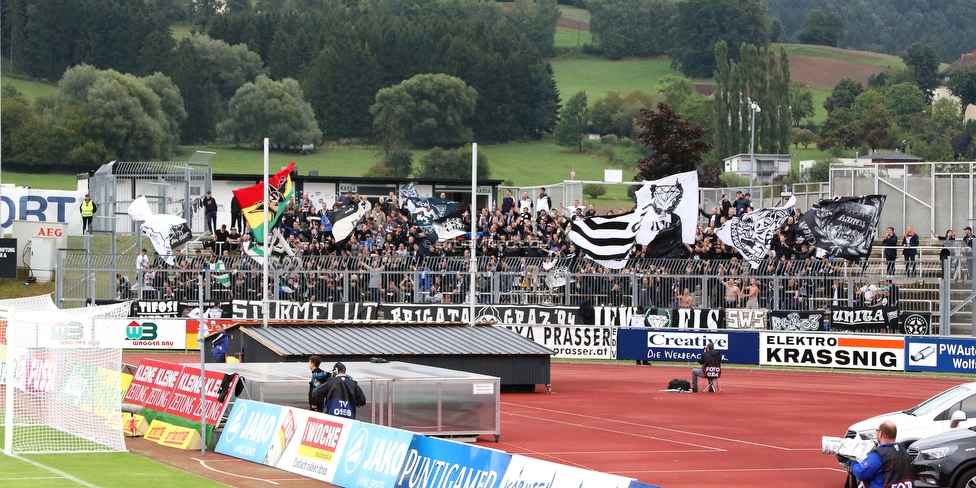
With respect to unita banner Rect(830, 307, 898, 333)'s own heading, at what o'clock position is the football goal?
The football goal is roughly at 1 o'clock from the unita banner.

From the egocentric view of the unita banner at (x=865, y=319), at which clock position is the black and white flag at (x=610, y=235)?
The black and white flag is roughly at 3 o'clock from the unita banner.

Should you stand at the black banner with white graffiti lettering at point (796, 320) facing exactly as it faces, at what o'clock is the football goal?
The football goal is roughly at 1 o'clock from the black banner with white graffiti lettering.

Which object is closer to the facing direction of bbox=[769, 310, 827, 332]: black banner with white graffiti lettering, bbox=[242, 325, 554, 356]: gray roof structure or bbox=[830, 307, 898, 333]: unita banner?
the gray roof structure

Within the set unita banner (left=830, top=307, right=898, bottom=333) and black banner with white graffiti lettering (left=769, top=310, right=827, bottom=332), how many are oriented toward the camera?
2

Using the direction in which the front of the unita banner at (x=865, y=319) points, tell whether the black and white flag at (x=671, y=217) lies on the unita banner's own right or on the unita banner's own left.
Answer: on the unita banner's own right

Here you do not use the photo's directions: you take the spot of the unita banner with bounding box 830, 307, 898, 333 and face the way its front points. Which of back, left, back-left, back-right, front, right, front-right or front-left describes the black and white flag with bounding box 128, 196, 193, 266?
right

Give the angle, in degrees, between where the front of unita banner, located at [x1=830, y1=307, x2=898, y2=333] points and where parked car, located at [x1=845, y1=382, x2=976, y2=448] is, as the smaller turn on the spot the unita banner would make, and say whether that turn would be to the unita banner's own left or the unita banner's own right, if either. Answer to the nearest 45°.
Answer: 0° — it already faces it

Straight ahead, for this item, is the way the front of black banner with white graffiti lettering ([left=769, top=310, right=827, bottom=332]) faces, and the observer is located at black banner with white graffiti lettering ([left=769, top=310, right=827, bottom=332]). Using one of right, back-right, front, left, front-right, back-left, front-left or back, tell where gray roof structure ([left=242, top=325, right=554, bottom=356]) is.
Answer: front-right

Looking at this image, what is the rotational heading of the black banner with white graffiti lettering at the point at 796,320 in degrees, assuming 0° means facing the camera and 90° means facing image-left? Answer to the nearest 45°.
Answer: approximately 0°

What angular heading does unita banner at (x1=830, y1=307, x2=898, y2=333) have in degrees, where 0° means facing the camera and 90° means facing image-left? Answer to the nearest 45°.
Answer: approximately 0°

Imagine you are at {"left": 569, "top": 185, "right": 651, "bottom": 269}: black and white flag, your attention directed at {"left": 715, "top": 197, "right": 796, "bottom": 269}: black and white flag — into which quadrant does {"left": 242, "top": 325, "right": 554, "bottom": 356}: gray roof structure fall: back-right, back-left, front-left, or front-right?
back-right

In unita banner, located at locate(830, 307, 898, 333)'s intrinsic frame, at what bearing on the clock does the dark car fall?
The dark car is roughly at 12 o'clock from the unita banner.

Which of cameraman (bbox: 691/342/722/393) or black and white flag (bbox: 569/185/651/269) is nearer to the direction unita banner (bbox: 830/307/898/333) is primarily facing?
the cameraman
